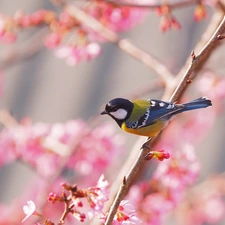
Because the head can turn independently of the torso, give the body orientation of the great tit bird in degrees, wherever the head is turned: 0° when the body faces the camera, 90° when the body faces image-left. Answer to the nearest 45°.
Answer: approximately 90°

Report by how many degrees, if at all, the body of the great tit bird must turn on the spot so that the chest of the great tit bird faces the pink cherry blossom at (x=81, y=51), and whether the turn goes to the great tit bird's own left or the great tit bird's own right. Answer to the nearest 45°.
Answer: approximately 45° to the great tit bird's own right
